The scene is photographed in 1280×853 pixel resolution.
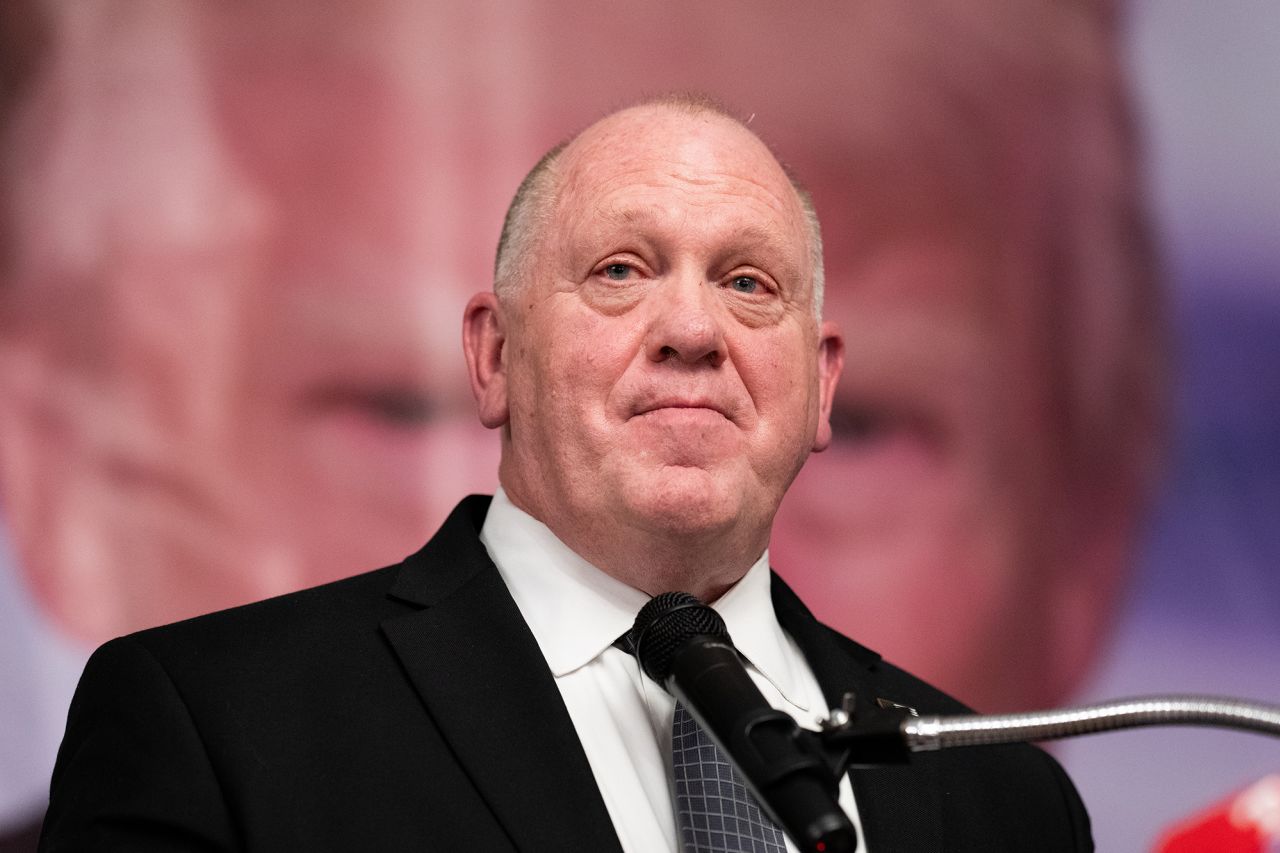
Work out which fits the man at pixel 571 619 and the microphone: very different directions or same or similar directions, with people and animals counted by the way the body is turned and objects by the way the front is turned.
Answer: very different directions

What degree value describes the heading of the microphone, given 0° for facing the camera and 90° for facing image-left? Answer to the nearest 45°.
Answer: approximately 135°

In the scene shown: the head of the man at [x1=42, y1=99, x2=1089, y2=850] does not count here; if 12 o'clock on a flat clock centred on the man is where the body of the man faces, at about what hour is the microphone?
The microphone is roughly at 1 o'clock from the man.

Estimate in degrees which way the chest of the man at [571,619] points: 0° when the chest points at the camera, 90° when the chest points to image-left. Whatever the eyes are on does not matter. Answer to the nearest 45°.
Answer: approximately 315°
